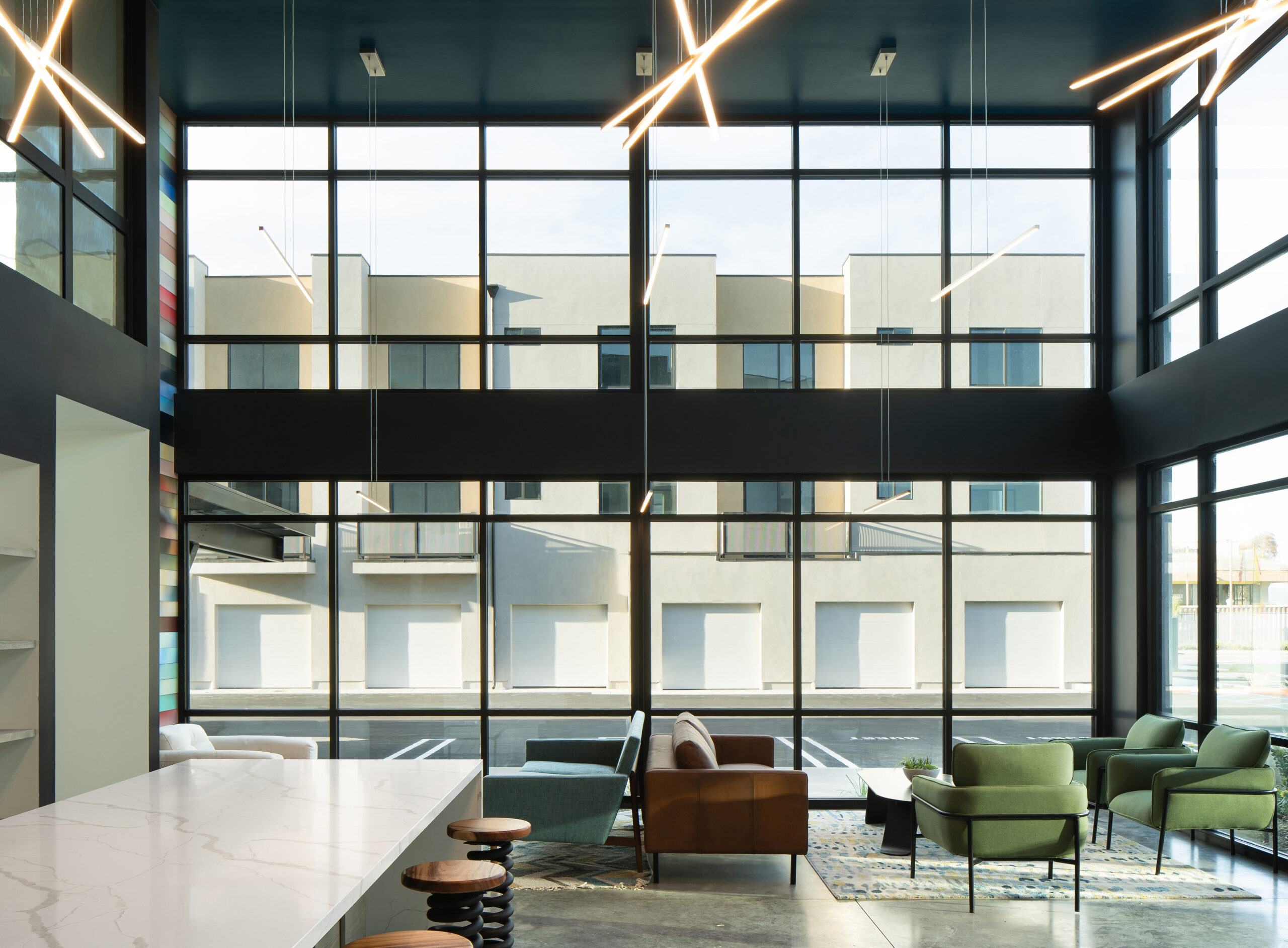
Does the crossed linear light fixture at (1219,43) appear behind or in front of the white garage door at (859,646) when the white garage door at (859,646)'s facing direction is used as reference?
in front

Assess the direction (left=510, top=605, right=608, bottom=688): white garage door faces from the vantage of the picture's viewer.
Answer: facing the viewer

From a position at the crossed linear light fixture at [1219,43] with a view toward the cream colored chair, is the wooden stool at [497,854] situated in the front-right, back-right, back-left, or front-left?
front-left

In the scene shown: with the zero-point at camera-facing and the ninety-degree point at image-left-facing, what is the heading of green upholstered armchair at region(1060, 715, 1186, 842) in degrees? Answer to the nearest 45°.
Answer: approximately 45°

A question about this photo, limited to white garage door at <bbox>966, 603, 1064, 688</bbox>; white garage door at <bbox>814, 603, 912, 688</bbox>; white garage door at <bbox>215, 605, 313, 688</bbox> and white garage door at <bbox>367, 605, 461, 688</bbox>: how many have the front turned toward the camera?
4

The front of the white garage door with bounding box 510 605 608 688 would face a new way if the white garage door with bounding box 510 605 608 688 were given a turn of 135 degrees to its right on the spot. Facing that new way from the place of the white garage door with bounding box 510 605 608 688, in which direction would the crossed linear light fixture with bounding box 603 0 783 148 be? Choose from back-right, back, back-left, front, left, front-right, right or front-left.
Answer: back-left

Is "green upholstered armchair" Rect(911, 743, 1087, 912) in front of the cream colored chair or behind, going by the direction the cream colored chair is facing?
in front

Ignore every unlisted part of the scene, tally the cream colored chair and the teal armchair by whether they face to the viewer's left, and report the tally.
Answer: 1

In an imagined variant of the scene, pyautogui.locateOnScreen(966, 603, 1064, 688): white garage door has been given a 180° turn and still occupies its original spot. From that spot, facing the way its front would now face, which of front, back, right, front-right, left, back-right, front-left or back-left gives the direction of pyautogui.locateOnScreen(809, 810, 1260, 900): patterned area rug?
back

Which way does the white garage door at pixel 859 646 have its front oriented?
toward the camera

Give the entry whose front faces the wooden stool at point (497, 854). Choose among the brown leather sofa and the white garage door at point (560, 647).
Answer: the white garage door

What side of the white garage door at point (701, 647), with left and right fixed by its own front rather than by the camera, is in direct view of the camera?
front

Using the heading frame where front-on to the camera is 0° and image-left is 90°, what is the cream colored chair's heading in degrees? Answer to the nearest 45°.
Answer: approximately 315°

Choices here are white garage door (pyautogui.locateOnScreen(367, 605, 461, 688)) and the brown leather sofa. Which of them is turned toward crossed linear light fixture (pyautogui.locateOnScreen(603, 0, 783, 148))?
the white garage door

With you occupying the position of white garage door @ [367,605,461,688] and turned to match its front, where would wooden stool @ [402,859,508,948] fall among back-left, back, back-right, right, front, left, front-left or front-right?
front

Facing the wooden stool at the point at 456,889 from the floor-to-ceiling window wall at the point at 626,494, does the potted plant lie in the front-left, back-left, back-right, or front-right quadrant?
front-left

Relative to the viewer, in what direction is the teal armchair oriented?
to the viewer's left

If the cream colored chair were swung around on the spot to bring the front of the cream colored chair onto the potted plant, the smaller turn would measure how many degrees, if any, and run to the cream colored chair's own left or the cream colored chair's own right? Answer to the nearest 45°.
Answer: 0° — it already faces it
